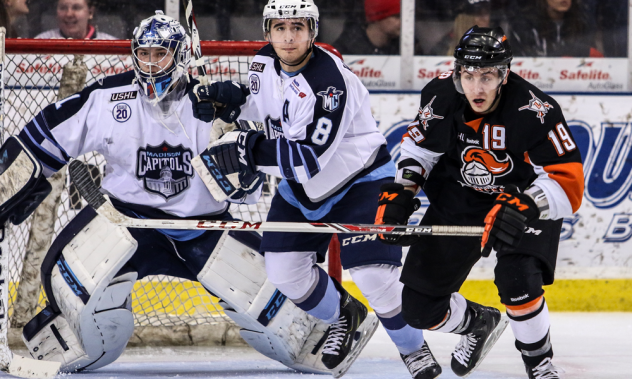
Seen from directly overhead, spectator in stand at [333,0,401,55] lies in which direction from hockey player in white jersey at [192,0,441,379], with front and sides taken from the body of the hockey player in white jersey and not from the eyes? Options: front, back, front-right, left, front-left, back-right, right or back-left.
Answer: back-right

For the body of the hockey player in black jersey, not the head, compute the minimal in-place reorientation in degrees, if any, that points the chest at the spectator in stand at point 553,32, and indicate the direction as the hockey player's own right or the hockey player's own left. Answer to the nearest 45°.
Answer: approximately 180°

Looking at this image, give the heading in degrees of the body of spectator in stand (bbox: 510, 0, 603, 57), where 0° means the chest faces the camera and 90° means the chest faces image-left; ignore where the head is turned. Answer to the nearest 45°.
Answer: approximately 0°

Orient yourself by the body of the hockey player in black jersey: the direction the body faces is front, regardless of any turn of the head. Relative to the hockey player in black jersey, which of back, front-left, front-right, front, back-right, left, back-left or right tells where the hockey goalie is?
right

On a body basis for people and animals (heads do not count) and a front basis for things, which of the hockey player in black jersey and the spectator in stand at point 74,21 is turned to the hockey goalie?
the spectator in stand

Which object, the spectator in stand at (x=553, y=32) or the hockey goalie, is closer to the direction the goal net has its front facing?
the hockey goalie

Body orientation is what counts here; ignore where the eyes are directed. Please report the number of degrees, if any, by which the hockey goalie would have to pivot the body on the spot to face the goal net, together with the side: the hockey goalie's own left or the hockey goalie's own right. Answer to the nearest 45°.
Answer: approximately 135° to the hockey goalie's own right

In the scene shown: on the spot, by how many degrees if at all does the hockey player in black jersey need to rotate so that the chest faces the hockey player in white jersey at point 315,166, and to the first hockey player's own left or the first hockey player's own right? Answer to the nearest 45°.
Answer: approximately 90° to the first hockey player's own right
